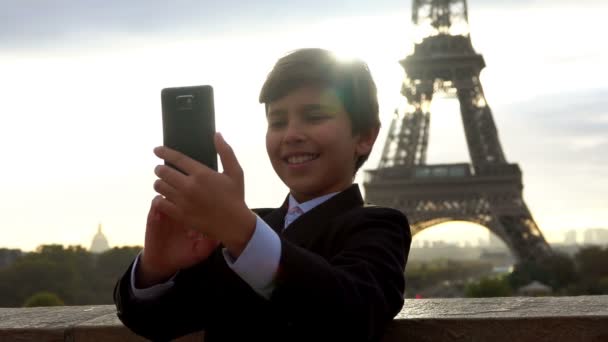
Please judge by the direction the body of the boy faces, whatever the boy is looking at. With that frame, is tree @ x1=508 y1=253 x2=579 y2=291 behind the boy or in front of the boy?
behind

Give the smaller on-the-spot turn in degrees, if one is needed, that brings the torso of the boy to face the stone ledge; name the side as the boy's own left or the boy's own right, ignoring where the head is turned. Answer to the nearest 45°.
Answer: approximately 180°

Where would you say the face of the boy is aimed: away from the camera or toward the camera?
toward the camera

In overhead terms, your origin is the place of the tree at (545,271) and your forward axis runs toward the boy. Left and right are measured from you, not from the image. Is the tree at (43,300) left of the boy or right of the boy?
right

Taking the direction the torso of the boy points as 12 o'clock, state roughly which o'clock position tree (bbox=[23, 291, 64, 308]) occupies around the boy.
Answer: The tree is roughly at 4 o'clock from the boy.

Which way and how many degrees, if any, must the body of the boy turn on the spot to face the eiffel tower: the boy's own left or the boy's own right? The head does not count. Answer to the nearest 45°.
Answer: approximately 135° to the boy's own right

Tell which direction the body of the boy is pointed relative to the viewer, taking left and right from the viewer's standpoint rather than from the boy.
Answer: facing the viewer and to the left of the viewer

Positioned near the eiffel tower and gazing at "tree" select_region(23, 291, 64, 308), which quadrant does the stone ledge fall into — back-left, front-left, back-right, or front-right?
front-left
